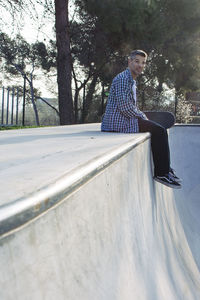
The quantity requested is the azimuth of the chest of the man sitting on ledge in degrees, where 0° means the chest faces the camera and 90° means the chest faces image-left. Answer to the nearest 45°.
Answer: approximately 270°
